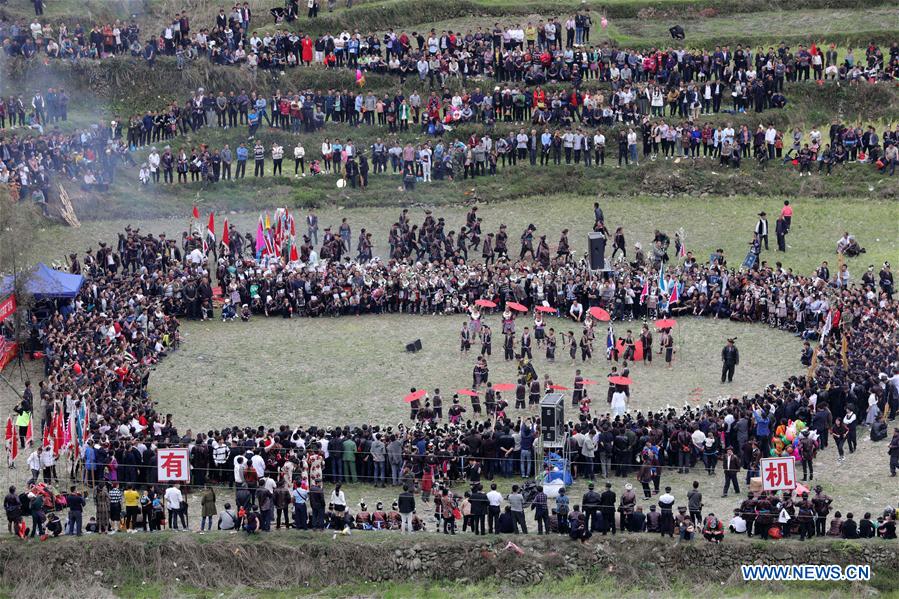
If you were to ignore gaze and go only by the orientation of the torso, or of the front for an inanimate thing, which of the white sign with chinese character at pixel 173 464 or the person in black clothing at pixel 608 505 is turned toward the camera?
the white sign with chinese character

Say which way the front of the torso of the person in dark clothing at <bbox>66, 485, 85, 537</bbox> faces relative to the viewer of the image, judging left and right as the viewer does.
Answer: facing away from the viewer

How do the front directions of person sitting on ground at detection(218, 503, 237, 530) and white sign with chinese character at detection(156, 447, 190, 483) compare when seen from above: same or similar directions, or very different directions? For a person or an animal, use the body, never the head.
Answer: very different directions

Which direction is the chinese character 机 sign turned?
toward the camera

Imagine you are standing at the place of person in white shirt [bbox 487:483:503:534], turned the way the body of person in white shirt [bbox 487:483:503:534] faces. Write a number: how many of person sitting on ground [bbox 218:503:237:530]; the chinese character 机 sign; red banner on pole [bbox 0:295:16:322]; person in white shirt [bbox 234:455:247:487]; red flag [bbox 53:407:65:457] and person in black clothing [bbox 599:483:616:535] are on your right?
2

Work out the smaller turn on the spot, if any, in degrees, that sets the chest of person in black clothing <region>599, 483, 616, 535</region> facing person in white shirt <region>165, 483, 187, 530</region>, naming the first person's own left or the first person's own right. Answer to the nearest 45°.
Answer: approximately 90° to the first person's own left

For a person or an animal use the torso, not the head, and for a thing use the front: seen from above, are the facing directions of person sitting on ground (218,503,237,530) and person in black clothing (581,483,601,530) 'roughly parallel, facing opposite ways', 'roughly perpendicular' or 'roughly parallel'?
roughly parallel

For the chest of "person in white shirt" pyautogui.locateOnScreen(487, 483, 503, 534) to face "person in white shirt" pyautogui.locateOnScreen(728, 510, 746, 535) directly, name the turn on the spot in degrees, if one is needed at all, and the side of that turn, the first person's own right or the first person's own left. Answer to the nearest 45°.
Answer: approximately 90° to the first person's own right

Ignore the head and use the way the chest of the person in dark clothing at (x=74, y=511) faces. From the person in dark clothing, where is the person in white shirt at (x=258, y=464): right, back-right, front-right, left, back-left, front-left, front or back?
right

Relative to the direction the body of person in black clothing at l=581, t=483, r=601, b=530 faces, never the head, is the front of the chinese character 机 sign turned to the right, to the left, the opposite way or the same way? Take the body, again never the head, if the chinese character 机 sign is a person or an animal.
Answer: the opposite way

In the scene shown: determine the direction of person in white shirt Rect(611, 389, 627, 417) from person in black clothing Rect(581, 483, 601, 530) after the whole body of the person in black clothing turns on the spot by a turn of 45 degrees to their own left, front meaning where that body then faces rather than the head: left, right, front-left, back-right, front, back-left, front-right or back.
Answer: front-right

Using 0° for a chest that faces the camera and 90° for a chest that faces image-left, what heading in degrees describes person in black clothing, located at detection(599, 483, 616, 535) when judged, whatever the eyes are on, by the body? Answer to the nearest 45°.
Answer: approximately 180°

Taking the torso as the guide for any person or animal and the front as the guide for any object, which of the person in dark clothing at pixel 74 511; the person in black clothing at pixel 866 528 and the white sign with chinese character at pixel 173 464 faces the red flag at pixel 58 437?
the person in dark clothing at pixel 74 511

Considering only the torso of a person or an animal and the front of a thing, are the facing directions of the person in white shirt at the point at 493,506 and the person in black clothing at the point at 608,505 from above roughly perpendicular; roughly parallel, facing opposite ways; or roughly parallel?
roughly parallel

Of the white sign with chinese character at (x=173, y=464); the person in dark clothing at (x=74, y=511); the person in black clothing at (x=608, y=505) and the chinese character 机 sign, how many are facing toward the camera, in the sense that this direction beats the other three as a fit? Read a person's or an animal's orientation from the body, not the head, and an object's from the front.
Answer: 2

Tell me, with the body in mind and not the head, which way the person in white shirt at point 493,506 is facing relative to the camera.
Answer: away from the camera

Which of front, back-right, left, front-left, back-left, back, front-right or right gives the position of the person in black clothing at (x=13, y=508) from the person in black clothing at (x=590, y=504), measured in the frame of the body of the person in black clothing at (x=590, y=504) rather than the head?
left
